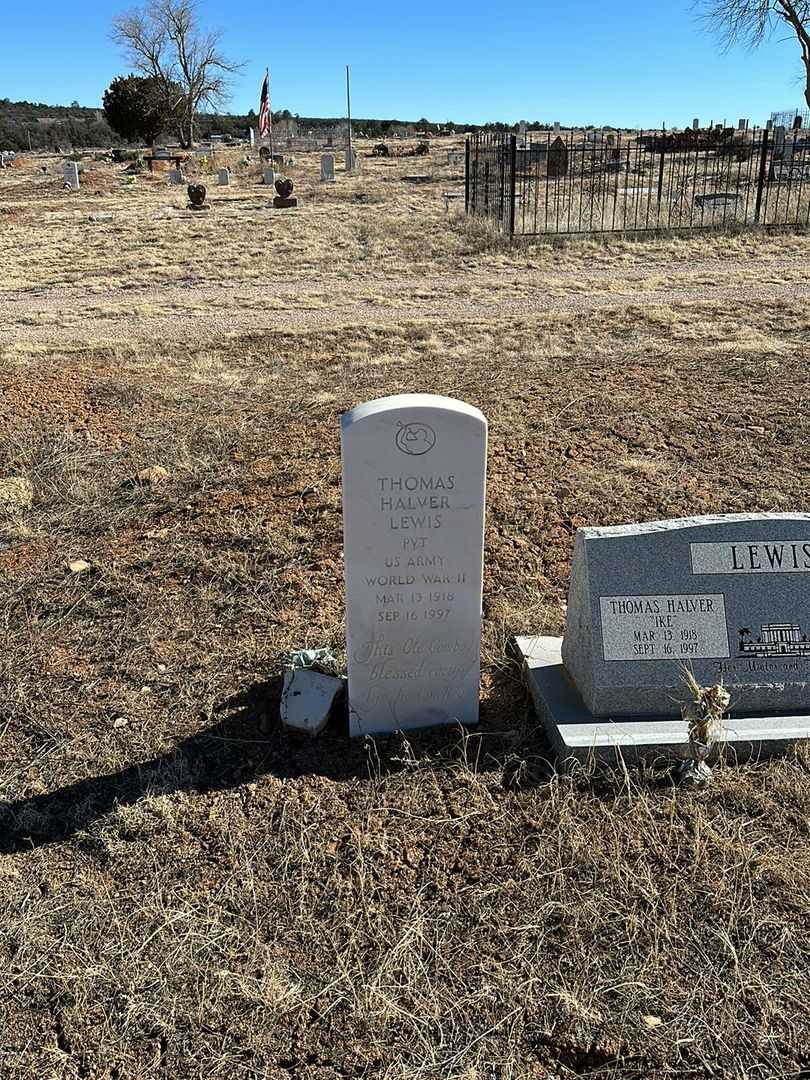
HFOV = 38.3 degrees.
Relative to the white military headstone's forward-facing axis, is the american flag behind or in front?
behind

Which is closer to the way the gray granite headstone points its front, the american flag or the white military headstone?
the white military headstone

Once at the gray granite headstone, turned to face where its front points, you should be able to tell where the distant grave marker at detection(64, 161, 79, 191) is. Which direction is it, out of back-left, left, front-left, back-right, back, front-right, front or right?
back-right

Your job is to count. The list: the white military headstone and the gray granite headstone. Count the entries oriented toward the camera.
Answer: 2

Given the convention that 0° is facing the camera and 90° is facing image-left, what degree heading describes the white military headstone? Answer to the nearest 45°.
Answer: approximately 0°

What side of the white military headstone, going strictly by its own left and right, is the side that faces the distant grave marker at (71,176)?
back

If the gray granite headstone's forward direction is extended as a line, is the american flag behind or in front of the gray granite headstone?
behind

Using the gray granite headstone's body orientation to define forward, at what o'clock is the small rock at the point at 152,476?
The small rock is roughly at 4 o'clock from the gray granite headstone.
